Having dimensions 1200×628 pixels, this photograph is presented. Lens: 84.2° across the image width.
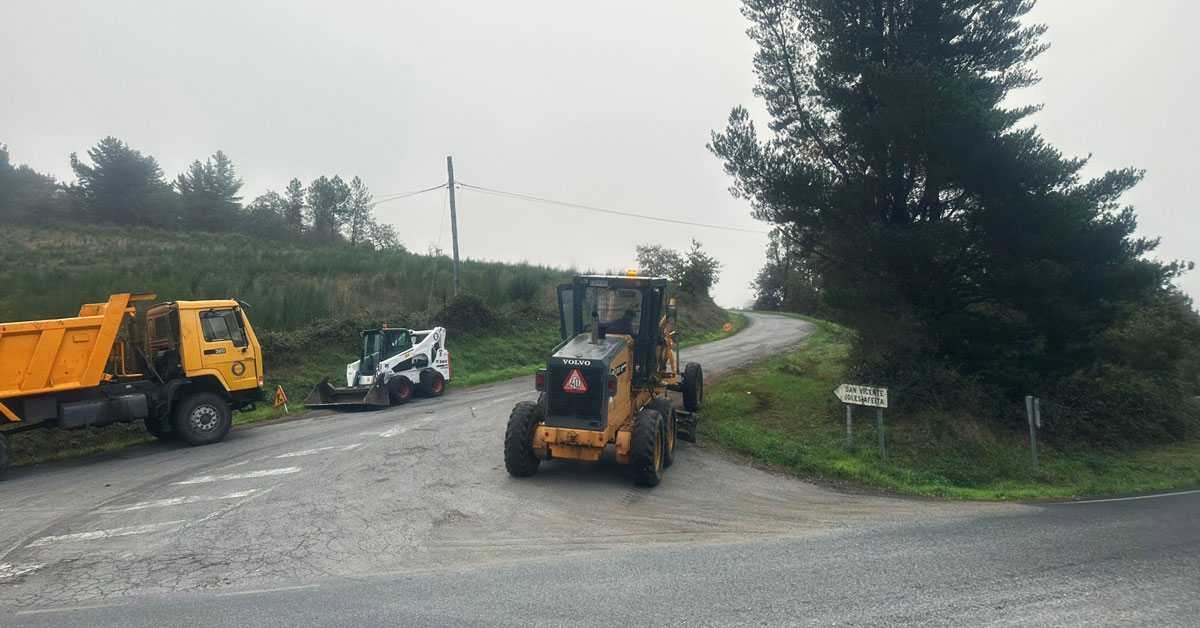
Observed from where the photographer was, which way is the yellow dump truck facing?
facing away from the viewer and to the right of the viewer

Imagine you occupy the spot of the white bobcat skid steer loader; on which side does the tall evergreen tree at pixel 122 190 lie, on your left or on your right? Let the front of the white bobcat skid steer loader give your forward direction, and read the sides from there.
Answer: on your right

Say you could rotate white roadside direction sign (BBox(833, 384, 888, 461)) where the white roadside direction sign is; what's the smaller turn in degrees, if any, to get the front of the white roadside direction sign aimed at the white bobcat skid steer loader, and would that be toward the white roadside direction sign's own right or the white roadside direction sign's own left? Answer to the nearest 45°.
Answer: approximately 45° to the white roadside direction sign's own right

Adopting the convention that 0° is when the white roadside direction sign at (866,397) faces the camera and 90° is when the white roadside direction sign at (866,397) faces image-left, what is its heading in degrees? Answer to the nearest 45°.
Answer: approximately 45°

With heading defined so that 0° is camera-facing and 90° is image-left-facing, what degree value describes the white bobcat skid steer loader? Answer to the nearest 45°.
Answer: approximately 45°

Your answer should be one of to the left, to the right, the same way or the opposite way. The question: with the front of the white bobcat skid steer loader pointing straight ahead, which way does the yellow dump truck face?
the opposite way

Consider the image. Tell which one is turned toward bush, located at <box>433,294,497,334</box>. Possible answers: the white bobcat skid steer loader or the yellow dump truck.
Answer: the yellow dump truck

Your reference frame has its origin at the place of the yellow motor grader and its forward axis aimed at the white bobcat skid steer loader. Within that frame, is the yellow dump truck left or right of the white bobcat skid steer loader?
left

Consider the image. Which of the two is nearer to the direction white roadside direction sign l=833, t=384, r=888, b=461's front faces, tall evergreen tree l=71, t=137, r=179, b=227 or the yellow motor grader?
the yellow motor grader

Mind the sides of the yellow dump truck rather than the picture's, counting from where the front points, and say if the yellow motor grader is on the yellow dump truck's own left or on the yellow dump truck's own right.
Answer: on the yellow dump truck's own right
